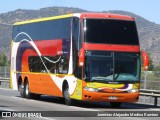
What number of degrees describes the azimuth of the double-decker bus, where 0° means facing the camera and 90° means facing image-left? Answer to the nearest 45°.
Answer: approximately 315°
